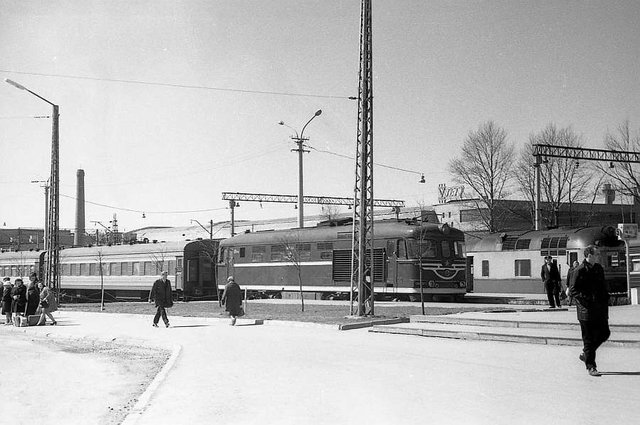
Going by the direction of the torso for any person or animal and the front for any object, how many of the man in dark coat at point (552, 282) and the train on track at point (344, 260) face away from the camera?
0

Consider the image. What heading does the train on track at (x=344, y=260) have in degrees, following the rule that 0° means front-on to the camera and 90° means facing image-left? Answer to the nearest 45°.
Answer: approximately 315°

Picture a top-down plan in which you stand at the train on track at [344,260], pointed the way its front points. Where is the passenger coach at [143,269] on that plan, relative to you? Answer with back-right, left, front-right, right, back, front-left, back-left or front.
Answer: back

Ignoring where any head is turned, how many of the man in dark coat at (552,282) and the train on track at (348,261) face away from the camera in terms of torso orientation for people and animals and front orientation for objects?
0

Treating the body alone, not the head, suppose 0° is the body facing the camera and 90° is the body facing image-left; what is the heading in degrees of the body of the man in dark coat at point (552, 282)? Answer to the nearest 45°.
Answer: approximately 0°

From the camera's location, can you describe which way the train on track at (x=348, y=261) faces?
facing the viewer and to the right of the viewer

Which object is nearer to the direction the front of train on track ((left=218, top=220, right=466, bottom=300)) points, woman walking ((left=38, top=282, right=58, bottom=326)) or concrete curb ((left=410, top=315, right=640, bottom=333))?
the concrete curb

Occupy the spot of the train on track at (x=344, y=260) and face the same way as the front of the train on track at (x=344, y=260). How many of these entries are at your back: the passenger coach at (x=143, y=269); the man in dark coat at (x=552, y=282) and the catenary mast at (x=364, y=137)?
1

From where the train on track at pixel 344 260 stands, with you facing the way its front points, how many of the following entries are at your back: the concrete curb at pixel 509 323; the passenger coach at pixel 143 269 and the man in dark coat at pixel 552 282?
1

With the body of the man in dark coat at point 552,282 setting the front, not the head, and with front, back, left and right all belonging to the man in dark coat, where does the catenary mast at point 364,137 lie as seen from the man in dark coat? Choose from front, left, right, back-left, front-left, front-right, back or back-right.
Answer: front-right

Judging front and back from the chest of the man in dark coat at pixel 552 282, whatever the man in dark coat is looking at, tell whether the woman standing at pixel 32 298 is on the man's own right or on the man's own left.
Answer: on the man's own right

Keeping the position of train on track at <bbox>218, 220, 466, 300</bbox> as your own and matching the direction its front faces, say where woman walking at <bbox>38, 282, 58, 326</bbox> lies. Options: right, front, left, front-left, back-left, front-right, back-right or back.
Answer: right

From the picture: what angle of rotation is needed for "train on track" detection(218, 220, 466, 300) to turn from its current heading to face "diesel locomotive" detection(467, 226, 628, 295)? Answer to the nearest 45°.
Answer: approximately 45° to its left

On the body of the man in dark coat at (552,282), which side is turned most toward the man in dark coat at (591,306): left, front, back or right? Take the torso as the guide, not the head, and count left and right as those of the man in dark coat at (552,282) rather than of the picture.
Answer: front
